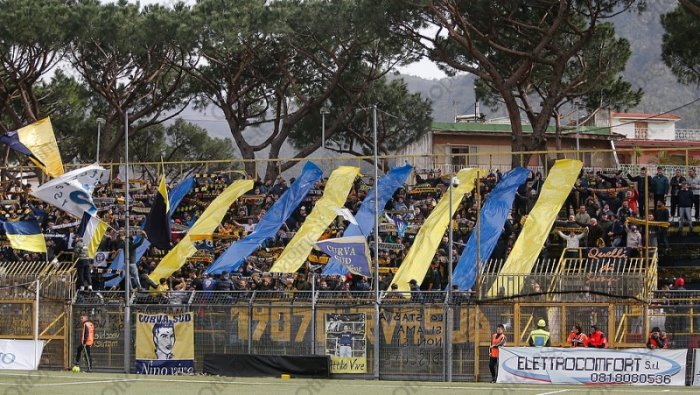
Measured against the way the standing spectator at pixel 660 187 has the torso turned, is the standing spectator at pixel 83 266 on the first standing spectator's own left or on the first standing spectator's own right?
on the first standing spectator's own right

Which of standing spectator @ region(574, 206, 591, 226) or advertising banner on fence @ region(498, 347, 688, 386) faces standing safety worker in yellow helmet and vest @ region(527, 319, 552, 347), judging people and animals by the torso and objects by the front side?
standing spectator @ region(574, 206, 591, 226)

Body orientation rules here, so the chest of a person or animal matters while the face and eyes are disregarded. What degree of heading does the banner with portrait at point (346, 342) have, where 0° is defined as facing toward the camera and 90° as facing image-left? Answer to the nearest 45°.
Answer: approximately 0°

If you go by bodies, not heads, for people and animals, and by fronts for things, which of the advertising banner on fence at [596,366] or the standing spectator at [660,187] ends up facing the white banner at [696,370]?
the standing spectator

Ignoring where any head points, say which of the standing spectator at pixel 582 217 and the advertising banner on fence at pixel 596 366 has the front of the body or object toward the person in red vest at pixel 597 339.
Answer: the standing spectator at pixel 582 217

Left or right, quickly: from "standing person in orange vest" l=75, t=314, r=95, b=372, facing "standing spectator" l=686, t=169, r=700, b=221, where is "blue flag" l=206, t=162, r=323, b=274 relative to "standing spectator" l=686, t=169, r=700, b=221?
left

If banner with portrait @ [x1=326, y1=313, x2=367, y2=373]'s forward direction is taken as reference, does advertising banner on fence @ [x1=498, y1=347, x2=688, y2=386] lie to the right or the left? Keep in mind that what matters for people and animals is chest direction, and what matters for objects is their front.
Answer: on its left

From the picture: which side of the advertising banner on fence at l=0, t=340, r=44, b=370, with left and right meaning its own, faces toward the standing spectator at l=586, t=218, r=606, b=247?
left
